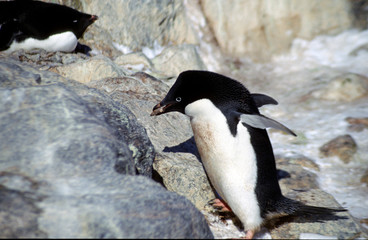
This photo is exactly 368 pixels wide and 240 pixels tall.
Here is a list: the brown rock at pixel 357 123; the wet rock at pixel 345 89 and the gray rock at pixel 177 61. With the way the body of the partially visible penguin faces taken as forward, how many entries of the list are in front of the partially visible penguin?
3

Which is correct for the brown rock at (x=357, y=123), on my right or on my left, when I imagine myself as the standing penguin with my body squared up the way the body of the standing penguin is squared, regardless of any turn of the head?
on my right

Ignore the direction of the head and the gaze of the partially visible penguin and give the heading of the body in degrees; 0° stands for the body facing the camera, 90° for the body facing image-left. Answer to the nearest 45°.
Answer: approximately 270°

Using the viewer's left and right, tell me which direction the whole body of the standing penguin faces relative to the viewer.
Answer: facing to the left of the viewer

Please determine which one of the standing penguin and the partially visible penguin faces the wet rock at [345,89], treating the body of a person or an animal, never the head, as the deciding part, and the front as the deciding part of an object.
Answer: the partially visible penguin

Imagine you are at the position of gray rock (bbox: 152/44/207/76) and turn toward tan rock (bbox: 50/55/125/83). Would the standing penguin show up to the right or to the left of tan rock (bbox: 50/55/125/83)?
left

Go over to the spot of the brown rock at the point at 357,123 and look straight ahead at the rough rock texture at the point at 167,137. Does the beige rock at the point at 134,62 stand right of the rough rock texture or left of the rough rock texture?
right

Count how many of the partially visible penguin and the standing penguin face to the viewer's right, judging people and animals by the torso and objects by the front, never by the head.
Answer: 1
